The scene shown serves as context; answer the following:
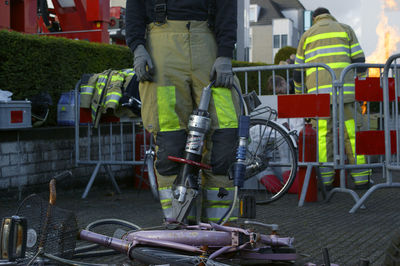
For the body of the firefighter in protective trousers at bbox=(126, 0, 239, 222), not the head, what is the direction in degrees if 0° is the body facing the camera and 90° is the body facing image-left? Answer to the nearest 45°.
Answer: approximately 0°

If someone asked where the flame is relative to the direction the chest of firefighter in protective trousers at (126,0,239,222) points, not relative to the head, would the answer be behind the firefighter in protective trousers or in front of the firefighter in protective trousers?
behind

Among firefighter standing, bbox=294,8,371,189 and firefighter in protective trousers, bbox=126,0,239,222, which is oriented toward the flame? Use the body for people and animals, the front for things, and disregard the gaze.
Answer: the firefighter standing

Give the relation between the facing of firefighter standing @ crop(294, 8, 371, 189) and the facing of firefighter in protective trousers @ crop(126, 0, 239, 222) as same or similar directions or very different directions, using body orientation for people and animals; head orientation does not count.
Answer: very different directions

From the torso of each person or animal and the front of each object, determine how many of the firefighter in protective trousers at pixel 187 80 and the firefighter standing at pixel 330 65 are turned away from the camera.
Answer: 1

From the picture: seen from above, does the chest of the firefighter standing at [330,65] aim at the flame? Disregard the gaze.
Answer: yes

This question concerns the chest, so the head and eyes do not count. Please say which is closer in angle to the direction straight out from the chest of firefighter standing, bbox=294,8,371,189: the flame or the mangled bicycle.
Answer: the flame

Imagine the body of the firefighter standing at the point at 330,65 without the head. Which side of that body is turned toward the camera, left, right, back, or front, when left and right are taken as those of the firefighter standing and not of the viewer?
back

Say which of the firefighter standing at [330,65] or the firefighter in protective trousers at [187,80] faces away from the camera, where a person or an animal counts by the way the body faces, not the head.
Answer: the firefighter standing

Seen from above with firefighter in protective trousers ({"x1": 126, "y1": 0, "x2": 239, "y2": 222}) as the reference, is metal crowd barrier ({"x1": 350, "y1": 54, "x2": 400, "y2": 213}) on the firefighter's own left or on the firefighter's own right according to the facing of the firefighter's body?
on the firefighter's own left
